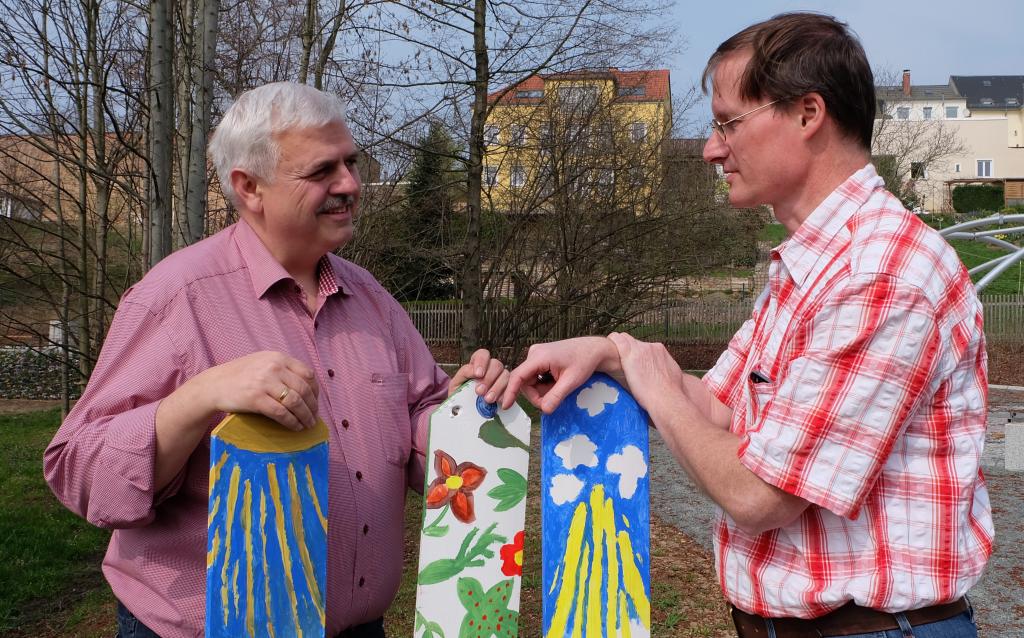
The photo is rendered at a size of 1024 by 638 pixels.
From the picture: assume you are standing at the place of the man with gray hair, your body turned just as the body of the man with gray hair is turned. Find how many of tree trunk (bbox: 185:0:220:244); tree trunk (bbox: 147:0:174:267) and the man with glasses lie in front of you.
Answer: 1

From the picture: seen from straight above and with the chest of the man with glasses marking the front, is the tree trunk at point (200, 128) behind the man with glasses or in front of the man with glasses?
in front

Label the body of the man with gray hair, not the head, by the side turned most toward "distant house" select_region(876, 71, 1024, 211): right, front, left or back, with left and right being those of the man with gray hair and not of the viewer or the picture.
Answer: left

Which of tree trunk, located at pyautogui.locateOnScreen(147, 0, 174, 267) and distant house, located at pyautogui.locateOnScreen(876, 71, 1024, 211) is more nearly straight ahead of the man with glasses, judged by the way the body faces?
the tree trunk

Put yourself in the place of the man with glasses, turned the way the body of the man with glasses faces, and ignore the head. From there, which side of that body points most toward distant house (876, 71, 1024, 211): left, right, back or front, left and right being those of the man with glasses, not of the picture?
right

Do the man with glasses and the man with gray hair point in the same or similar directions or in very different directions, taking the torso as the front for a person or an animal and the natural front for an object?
very different directions

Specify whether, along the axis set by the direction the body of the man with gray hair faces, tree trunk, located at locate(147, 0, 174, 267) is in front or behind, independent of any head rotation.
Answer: behind

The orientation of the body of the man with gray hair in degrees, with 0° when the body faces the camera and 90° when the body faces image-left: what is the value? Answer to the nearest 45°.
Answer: approximately 315°

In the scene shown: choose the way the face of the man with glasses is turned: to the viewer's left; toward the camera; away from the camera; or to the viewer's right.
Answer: to the viewer's left

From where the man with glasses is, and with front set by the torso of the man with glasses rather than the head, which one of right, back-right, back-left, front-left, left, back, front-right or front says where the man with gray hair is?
front

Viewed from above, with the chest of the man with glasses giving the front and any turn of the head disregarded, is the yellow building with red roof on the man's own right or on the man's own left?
on the man's own right

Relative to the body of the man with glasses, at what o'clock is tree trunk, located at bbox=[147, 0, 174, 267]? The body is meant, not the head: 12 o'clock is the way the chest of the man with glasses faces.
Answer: The tree trunk is roughly at 1 o'clock from the man with glasses.

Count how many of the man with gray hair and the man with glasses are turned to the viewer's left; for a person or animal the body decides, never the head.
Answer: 1

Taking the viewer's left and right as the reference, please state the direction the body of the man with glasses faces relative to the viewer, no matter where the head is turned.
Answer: facing to the left of the viewer
